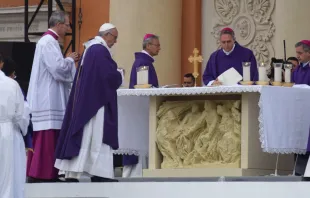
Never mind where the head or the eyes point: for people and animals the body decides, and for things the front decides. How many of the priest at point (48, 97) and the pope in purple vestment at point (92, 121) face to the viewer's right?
2

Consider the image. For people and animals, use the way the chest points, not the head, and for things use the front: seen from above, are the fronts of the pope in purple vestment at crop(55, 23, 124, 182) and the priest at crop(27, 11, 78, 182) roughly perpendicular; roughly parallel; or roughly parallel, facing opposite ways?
roughly parallel

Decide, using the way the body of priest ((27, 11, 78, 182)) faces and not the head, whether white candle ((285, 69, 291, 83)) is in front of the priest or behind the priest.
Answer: in front

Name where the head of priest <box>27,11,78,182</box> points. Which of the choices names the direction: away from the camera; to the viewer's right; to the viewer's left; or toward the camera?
to the viewer's right

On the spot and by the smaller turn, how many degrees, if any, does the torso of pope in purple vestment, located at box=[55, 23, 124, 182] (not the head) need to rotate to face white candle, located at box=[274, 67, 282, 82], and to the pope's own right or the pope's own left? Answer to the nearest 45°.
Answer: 0° — they already face it

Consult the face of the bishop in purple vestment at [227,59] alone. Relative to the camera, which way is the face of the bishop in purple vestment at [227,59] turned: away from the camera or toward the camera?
toward the camera

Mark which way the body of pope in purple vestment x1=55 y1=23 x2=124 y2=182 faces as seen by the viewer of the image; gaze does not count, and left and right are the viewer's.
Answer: facing to the right of the viewer

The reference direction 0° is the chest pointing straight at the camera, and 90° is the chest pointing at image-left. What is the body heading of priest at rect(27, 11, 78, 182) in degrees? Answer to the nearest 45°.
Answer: approximately 270°
